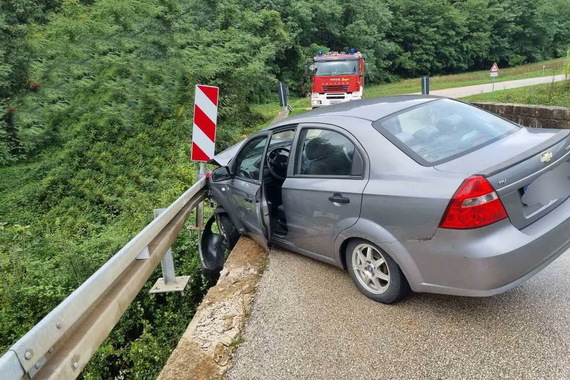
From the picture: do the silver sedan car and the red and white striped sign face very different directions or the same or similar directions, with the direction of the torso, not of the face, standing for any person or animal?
very different directions

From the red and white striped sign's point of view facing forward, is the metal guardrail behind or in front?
in front

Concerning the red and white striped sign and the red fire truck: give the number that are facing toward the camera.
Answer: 2

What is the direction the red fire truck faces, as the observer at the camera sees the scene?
facing the viewer

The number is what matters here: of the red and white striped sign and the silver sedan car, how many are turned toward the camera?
1

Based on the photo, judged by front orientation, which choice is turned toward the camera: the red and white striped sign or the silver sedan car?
the red and white striped sign

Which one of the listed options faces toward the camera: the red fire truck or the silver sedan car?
the red fire truck

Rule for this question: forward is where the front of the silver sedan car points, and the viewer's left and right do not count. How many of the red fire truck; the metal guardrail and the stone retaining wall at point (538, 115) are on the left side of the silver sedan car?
1

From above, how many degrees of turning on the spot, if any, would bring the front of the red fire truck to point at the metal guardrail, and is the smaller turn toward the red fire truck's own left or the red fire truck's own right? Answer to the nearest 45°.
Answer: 0° — it already faces it

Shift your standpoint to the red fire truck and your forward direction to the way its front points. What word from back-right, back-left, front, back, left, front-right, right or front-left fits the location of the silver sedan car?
front

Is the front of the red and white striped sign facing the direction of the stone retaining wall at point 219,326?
yes

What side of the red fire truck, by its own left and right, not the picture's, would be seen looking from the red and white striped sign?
front

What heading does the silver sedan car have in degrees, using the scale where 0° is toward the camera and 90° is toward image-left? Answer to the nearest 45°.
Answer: approximately 135°

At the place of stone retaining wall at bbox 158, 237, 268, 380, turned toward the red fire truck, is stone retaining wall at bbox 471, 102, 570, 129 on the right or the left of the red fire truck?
right
